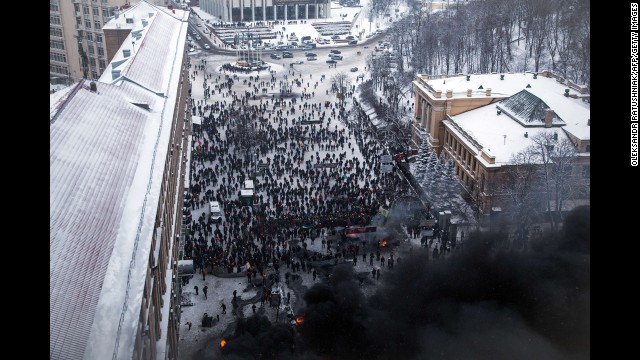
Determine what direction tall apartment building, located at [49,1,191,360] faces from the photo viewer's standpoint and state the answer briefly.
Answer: facing to the right of the viewer

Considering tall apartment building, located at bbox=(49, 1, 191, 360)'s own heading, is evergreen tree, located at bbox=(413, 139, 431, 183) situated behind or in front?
in front

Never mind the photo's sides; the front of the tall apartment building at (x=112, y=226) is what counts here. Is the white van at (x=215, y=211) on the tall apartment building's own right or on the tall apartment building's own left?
on the tall apartment building's own left

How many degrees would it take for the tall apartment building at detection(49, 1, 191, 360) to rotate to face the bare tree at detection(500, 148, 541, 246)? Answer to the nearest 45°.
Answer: approximately 45° to its left
